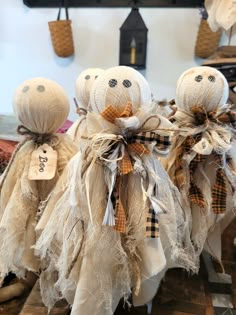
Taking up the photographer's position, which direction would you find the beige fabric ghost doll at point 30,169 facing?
facing the viewer and to the left of the viewer

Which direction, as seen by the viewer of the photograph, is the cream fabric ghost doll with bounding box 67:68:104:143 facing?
facing the viewer

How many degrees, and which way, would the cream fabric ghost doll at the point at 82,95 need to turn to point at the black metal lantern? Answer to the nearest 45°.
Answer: approximately 180°

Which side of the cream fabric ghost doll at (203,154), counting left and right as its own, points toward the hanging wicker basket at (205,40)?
back

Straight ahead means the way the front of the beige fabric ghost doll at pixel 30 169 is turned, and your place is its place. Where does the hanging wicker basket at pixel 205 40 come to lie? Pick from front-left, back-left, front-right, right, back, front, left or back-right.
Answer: back

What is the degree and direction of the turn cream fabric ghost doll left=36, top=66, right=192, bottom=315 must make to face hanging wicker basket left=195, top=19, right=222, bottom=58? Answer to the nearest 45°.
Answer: approximately 180°

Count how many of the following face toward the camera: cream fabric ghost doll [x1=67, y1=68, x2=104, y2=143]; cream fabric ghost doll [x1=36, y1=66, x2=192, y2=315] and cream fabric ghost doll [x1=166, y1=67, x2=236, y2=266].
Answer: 3

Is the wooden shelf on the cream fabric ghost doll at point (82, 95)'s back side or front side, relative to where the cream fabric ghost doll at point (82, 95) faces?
on the back side

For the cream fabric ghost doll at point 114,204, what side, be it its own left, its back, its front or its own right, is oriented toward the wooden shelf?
back

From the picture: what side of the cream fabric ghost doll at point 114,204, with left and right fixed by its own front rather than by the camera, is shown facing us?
front

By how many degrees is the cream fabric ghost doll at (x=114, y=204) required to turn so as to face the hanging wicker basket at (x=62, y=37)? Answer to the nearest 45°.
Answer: approximately 180°

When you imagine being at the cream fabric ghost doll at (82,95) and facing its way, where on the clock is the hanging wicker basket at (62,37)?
The hanging wicker basket is roughly at 6 o'clock from the cream fabric ghost doll.
